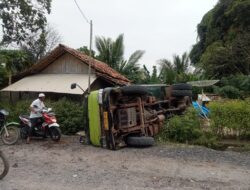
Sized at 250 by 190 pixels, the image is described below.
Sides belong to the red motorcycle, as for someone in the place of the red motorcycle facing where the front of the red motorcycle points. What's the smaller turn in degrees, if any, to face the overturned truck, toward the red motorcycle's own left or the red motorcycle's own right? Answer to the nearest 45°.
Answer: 0° — it already faces it

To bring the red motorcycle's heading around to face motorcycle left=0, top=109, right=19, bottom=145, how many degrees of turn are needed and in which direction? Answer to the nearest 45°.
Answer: approximately 135° to its right

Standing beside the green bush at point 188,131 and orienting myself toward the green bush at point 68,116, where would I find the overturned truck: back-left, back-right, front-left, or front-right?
front-left

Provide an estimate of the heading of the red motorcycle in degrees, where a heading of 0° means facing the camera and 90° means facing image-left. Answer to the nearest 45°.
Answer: approximately 315°

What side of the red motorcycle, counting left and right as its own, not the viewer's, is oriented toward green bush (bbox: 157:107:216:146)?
front

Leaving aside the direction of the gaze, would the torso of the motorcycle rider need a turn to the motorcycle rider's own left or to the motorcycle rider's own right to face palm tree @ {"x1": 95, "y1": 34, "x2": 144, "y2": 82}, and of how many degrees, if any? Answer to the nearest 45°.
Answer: approximately 45° to the motorcycle rider's own left

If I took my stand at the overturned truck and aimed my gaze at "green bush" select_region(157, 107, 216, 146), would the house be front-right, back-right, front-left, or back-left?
back-left

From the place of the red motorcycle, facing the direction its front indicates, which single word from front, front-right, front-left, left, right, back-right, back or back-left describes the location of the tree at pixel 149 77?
left

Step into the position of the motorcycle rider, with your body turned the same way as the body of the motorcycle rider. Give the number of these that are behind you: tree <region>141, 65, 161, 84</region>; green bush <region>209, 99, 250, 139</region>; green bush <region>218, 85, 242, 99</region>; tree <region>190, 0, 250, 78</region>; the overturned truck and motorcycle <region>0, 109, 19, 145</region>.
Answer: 1

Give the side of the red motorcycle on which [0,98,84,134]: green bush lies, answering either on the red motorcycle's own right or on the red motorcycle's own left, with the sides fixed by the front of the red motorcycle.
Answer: on the red motorcycle's own left

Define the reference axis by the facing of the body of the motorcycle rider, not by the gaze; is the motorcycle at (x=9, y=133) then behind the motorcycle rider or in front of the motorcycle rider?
behind

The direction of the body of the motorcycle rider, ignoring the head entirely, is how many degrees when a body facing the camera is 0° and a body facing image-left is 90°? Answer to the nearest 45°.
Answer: approximately 270°
